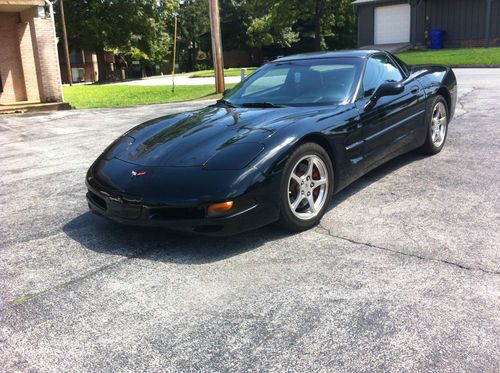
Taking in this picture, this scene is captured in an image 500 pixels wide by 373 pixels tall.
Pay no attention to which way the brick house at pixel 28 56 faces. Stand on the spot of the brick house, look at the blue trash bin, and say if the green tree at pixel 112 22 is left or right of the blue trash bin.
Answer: left

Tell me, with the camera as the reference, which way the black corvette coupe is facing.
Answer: facing the viewer and to the left of the viewer

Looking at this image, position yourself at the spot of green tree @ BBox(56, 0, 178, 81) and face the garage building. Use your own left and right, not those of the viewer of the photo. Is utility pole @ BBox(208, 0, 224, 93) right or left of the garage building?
right

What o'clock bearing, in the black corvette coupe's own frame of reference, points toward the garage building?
The garage building is roughly at 5 o'clock from the black corvette coupe.

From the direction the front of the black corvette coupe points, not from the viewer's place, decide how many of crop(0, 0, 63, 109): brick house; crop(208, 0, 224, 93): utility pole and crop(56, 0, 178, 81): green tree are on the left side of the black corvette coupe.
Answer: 0

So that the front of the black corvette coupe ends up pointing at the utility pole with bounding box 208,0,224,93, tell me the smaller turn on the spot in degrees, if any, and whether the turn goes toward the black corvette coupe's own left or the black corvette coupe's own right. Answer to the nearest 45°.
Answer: approximately 135° to the black corvette coupe's own right

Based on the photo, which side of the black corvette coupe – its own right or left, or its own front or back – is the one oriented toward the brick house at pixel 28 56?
right

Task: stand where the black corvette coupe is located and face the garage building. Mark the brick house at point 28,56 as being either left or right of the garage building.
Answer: left

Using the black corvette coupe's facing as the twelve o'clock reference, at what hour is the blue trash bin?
The blue trash bin is roughly at 5 o'clock from the black corvette coupe.

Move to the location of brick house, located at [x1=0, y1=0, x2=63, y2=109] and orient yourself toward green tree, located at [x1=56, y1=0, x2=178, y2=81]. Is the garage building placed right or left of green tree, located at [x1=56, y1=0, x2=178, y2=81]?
right

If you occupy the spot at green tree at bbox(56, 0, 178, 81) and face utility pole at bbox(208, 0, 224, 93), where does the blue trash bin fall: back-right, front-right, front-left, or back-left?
front-left

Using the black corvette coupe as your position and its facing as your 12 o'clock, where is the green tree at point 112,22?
The green tree is roughly at 4 o'clock from the black corvette coupe.
